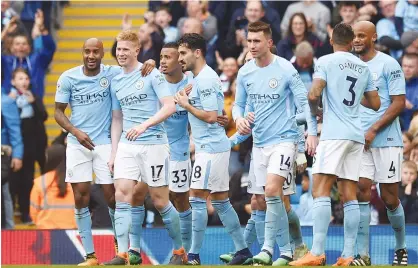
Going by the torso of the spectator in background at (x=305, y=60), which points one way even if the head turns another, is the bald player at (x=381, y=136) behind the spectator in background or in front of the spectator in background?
in front

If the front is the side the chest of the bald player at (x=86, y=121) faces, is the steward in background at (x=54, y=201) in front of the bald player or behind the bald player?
behind

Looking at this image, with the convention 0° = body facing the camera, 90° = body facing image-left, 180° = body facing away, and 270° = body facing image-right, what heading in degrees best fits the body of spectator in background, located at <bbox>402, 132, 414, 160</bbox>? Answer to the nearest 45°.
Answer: approximately 45°

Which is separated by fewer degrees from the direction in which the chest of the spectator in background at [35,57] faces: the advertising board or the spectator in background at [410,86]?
the advertising board

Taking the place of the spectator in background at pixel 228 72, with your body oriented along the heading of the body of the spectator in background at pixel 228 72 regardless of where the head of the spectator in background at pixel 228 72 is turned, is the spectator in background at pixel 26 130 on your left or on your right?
on your right

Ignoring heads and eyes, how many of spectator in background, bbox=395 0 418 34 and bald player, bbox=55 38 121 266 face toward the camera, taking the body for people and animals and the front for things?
2

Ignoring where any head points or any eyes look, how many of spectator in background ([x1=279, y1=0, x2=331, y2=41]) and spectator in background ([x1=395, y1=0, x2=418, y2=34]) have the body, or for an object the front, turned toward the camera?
2

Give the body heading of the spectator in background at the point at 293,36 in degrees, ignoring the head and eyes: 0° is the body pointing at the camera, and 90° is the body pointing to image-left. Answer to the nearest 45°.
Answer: approximately 0°
